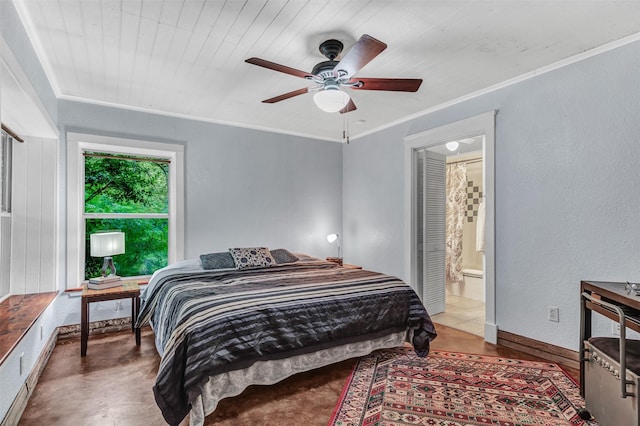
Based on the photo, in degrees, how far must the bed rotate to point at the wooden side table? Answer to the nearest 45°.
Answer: approximately 180°

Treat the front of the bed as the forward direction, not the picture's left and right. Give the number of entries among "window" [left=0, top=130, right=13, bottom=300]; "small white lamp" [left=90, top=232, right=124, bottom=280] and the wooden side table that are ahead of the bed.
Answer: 0

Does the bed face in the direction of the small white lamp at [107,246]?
no

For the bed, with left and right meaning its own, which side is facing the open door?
left

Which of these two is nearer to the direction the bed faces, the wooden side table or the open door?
the open door

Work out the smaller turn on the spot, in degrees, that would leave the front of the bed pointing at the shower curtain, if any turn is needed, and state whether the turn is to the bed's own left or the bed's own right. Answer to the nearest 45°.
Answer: approximately 90° to the bed's own left

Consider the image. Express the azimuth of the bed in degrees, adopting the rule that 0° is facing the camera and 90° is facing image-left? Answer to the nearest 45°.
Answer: approximately 315°

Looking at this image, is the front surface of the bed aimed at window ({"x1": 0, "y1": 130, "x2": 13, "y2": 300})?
no

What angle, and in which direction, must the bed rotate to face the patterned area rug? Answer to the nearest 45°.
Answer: approximately 45° to its left

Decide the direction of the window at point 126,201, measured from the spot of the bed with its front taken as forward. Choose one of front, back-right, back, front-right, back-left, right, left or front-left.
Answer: back
